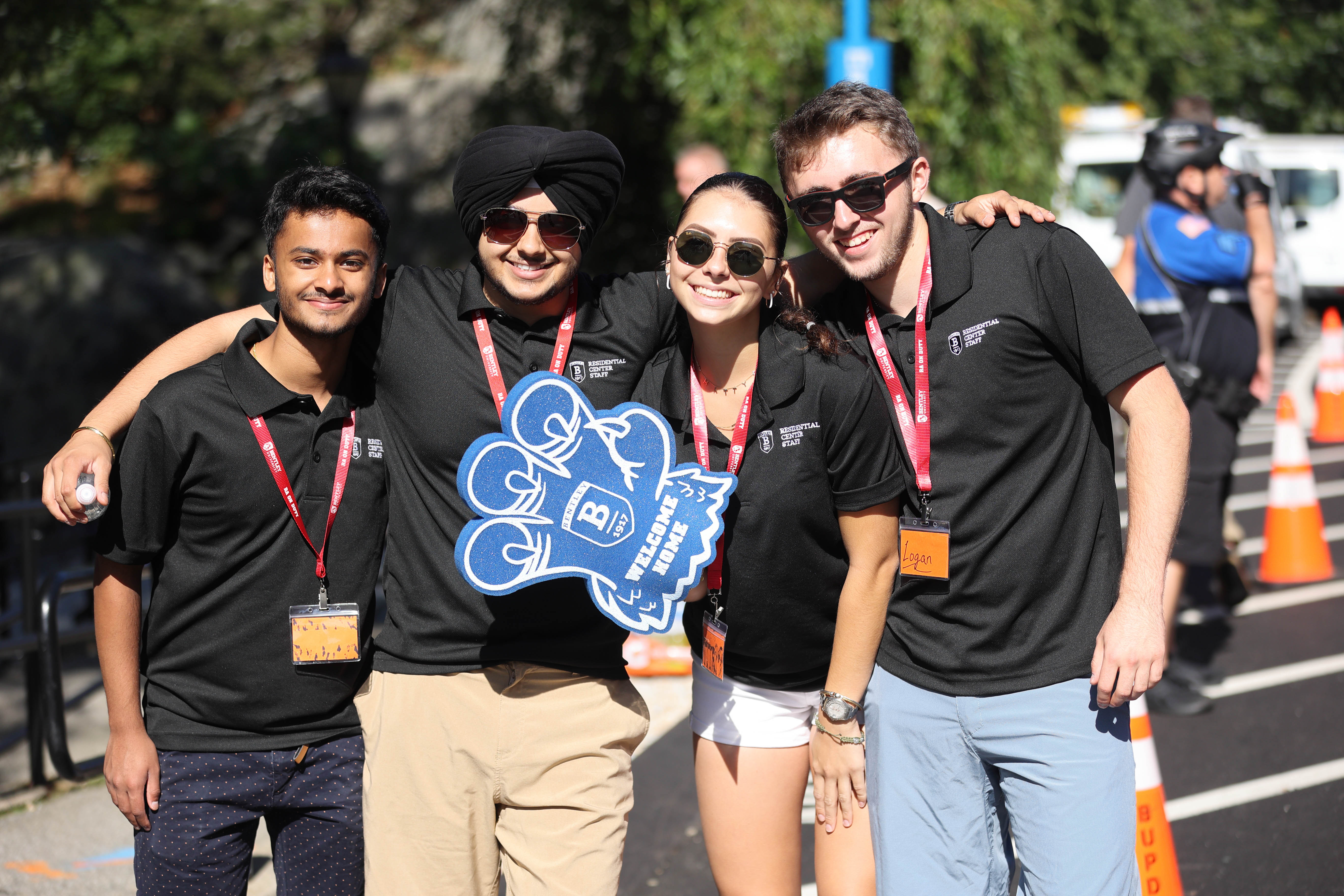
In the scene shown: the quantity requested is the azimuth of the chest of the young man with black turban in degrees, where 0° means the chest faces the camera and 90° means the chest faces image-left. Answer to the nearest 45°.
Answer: approximately 0°

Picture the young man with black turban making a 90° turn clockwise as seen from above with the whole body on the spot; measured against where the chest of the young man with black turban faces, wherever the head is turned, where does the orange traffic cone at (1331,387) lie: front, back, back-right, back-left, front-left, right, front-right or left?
back-right

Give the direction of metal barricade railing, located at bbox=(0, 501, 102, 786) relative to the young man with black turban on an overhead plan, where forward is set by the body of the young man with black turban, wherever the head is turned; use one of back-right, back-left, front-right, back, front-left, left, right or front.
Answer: back-right

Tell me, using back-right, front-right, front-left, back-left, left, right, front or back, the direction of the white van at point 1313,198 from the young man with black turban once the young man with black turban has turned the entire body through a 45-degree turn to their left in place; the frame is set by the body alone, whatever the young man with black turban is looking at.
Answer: left

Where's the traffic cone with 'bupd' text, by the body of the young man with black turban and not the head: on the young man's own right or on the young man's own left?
on the young man's own left

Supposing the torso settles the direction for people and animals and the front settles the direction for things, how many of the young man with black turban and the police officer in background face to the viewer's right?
1

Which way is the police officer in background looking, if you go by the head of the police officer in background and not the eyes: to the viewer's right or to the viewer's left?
to the viewer's right

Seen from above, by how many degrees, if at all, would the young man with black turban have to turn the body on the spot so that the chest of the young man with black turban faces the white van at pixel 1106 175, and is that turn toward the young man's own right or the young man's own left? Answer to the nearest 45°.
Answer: approximately 135° to the young man's own left

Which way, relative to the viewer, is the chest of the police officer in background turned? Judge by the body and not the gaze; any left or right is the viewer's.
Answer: facing to the right of the viewer

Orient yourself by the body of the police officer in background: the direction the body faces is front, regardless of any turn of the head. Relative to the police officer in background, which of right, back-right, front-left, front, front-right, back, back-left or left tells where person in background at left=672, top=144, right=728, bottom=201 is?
back

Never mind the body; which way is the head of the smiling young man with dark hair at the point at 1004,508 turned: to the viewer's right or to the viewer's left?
to the viewer's left
